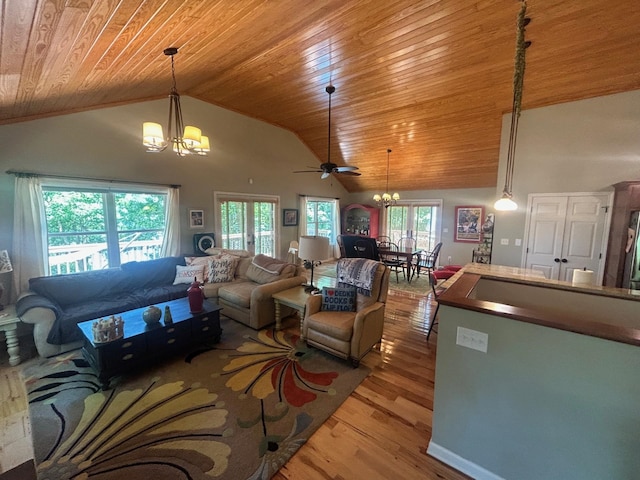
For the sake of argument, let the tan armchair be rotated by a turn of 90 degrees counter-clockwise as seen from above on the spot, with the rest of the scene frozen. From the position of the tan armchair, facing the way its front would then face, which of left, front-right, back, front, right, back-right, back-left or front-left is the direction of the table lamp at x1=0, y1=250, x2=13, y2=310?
back-right

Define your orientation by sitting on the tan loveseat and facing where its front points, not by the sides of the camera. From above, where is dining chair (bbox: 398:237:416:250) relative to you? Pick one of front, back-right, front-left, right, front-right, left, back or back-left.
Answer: back

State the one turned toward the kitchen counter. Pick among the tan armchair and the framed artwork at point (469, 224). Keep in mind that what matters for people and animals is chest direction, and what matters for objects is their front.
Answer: the framed artwork

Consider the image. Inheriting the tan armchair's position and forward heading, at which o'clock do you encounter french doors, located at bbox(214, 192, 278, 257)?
The french doors is roughly at 3 o'clock from the tan armchair.

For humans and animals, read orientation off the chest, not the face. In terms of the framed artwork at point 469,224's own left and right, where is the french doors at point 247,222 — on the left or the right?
on its right

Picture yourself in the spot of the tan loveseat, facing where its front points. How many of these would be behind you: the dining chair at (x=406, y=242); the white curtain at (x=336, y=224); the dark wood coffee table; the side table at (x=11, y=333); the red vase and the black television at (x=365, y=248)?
3

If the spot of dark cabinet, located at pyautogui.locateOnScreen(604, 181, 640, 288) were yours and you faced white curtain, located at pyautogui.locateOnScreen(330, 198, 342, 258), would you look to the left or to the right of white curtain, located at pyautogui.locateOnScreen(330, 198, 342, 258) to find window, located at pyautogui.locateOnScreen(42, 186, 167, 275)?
left

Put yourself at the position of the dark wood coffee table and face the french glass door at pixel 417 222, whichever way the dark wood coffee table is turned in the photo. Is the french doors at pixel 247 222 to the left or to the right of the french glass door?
left

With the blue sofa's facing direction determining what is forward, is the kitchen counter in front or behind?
in front

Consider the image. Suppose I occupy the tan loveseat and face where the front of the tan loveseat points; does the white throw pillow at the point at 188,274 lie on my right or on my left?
on my right

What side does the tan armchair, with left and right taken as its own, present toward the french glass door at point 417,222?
back

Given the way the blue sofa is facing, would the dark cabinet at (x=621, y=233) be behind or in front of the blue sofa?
in front

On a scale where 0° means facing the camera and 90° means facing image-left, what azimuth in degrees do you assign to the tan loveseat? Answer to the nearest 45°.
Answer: approximately 45°

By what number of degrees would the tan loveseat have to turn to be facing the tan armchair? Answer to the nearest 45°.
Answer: approximately 90° to its left

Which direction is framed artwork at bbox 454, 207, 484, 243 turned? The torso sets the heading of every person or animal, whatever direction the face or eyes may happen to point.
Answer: toward the camera

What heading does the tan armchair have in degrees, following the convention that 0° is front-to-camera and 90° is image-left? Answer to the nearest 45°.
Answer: approximately 45°

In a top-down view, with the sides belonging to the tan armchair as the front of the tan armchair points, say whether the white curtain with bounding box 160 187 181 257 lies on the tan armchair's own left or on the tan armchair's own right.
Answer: on the tan armchair's own right

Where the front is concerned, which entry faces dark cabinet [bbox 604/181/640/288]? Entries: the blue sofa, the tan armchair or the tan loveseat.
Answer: the blue sofa

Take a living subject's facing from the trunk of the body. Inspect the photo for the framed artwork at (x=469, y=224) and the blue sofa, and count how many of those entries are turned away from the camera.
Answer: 0
